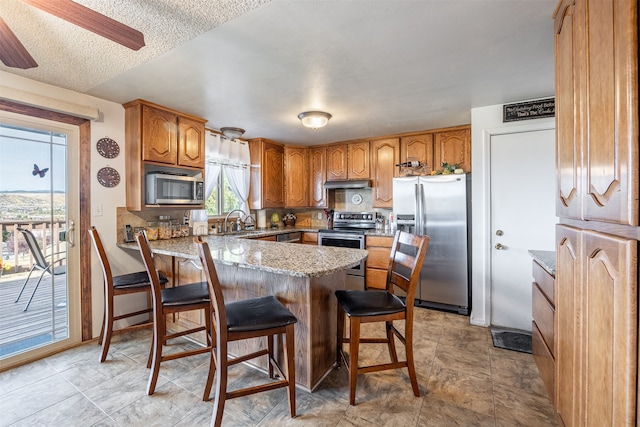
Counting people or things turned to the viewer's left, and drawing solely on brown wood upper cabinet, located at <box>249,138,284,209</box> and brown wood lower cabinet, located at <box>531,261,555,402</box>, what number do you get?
1

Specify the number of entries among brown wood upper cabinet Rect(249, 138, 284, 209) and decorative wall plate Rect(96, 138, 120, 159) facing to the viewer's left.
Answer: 0

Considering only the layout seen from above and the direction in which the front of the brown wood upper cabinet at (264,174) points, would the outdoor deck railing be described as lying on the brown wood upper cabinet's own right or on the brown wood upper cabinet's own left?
on the brown wood upper cabinet's own right

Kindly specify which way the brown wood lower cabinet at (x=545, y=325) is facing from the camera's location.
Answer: facing to the left of the viewer

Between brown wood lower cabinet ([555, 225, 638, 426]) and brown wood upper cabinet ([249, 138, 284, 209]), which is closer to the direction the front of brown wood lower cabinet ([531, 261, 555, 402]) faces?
the brown wood upper cabinet

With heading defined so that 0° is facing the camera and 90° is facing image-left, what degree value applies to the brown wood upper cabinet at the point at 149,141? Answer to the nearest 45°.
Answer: approximately 315°

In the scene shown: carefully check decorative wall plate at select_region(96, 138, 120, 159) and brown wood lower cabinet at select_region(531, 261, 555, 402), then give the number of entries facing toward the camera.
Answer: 1

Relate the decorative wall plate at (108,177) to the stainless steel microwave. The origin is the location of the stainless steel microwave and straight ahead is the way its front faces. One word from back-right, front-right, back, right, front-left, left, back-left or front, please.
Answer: back-right

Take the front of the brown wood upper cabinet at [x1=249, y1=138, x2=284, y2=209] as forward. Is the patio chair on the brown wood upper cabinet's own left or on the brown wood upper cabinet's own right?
on the brown wood upper cabinet's own right
